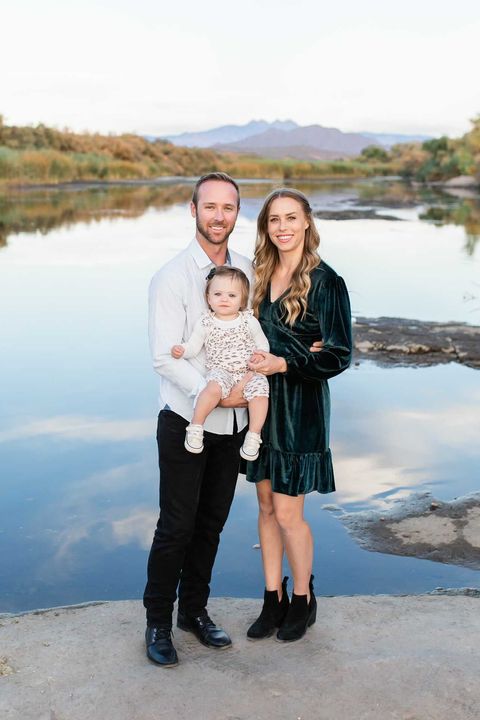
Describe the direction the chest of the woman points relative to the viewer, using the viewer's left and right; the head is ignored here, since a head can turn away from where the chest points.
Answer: facing the viewer and to the left of the viewer

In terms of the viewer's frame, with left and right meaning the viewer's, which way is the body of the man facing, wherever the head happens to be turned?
facing the viewer and to the right of the viewer

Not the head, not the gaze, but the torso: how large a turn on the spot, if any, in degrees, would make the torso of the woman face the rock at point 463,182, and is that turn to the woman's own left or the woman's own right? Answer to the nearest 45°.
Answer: approximately 135° to the woman's own right

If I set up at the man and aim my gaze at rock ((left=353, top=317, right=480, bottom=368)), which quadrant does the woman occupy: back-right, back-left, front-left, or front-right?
front-right

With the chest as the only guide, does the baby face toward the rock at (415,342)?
no

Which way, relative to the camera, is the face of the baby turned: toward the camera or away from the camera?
toward the camera

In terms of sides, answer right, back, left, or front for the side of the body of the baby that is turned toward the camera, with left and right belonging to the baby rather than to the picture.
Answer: front

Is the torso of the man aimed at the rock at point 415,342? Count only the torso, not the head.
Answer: no
